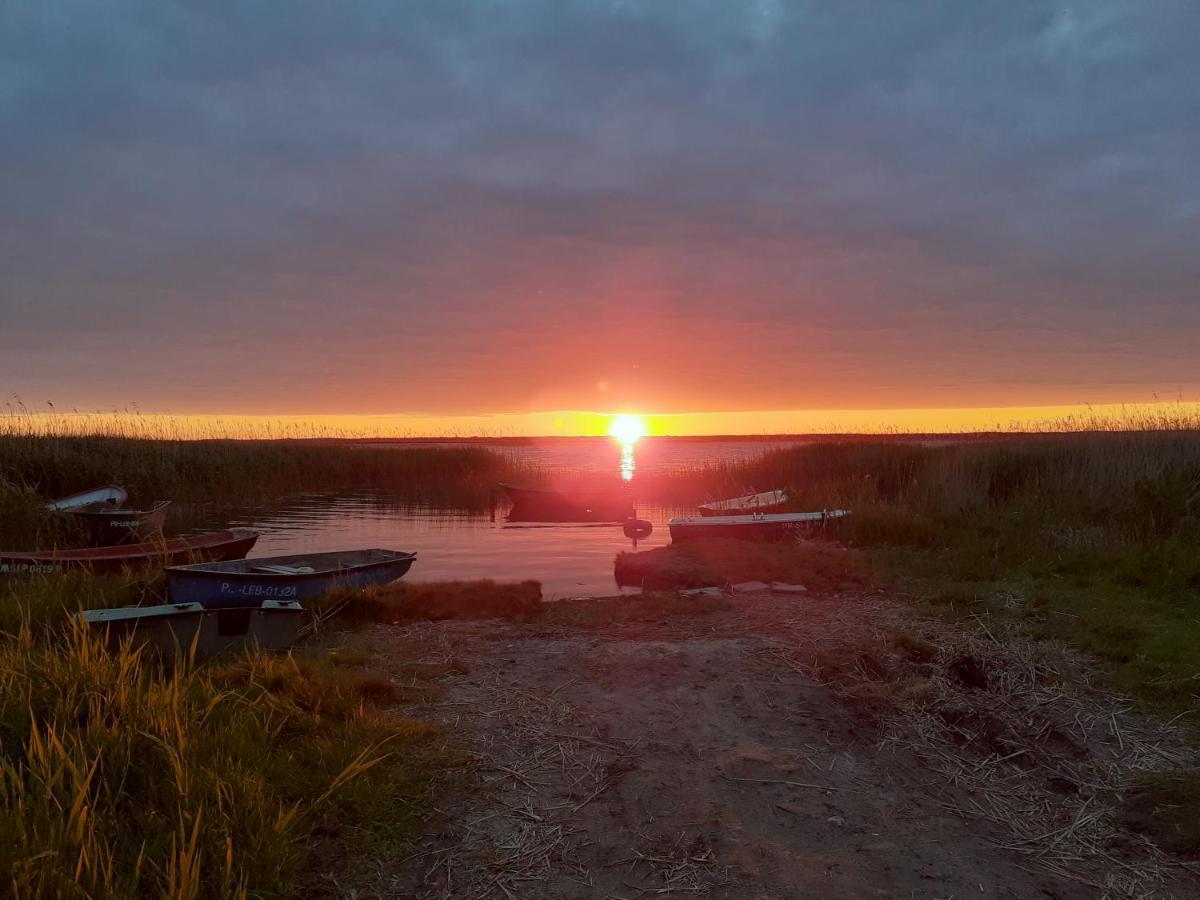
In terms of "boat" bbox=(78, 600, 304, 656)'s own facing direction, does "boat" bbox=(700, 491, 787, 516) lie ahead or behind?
behind

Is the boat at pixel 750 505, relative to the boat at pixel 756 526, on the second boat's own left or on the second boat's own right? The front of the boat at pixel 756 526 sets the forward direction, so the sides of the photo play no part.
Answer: on the second boat's own left

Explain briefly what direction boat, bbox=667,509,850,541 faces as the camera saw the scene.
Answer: facing to the right of the viewer

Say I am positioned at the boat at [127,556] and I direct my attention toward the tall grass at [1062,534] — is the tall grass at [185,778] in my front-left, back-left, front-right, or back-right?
front-right

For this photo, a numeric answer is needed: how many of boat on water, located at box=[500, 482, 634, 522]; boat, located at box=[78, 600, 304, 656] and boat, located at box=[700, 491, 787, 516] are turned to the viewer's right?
1

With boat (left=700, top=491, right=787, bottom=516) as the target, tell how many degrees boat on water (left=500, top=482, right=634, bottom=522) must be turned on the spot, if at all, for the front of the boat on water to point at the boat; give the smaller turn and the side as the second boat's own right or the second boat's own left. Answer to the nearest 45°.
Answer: approximately 135° to the second boat's own left

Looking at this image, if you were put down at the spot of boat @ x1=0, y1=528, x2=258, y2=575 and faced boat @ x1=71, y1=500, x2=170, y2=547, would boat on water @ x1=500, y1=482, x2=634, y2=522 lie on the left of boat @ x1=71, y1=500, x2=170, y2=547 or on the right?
right

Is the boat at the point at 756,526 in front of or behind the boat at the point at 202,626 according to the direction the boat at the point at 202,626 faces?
behind

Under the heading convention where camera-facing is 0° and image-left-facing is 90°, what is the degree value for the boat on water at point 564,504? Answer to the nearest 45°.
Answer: approximately 90°

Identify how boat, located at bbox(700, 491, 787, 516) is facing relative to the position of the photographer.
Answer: facing to the right of the viewer

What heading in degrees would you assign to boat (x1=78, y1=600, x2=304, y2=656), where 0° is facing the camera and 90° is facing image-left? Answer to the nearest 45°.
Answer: approximately 90°
